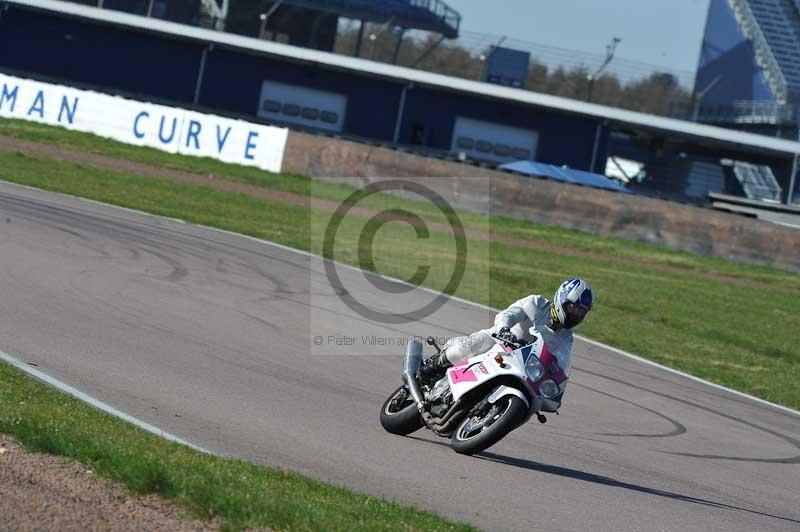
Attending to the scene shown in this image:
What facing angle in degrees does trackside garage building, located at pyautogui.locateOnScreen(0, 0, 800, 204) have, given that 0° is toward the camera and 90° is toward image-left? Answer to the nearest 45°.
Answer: approximately 0°

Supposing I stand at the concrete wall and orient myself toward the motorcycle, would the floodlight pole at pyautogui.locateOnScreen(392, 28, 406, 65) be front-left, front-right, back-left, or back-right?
back-right

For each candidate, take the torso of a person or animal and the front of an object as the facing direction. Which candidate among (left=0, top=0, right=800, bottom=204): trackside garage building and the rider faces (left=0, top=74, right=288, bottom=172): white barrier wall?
the trackside garage building

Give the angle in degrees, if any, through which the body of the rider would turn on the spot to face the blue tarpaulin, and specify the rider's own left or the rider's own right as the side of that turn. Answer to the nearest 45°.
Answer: approximately 135° to the rider's own left

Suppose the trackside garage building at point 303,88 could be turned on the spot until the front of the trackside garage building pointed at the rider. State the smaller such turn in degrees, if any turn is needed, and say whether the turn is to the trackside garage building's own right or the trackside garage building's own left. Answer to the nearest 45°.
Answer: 0° — it already faces them

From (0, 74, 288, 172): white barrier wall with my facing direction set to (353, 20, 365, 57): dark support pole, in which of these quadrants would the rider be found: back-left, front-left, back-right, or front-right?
back-right

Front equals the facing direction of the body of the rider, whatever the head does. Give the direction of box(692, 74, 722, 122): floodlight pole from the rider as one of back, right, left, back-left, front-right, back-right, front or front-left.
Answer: back-left
